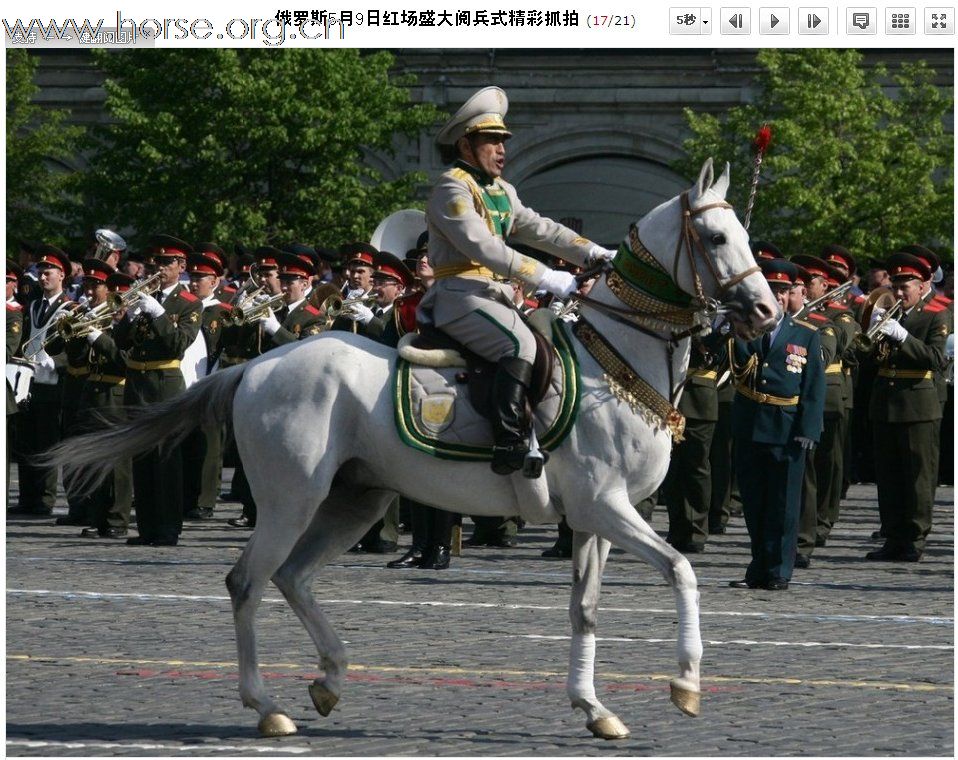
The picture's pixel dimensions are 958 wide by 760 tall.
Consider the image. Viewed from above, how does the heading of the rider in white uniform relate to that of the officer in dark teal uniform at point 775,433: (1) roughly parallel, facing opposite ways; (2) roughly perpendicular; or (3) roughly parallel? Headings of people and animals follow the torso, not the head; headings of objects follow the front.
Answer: roughly perpendicular

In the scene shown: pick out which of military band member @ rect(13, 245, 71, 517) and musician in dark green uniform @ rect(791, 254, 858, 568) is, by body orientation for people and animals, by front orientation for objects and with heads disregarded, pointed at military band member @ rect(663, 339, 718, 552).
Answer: the musician in dark green uniform

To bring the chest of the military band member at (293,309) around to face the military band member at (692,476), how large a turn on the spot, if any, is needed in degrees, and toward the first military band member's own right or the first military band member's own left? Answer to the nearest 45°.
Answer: approximately 90° to the first military band member's own left

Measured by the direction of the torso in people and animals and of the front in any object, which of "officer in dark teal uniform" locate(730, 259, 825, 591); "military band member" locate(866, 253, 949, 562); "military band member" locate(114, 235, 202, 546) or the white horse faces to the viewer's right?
the white horse

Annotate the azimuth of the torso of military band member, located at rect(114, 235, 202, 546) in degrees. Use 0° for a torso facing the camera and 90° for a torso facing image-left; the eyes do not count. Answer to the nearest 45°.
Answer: approximately 45°

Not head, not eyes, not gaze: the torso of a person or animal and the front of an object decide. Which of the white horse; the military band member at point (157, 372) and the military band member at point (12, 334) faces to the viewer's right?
the white horse

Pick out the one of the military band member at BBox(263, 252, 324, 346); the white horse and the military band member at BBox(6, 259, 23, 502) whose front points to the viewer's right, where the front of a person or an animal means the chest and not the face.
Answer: the white horse

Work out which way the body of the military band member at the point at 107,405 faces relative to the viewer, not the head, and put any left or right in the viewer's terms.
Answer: facing the viewer and to the left of the viewer

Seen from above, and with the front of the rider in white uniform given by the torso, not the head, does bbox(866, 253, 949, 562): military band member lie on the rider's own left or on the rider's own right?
on the rider's own left

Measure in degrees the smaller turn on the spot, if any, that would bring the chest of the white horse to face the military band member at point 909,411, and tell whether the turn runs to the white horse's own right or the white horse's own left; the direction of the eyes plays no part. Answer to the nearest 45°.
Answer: approximately 45° to the white horse's own left

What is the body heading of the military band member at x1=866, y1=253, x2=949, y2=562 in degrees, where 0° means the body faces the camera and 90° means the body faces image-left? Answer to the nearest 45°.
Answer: approximately 45°

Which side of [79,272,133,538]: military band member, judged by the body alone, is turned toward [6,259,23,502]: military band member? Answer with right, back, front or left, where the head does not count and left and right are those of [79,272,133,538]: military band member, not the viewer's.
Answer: right

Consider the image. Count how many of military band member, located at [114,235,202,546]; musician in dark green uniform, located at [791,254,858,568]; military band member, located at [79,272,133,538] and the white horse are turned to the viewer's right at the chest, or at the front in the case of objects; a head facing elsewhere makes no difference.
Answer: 1

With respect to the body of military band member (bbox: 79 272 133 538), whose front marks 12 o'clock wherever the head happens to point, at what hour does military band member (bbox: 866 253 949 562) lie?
military band member (bbox: 866 253 949 562) is roughly at 8 o'clock from military band member (bbox: 79 272 133 538).
